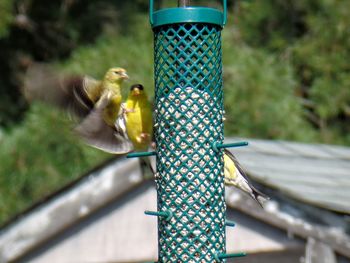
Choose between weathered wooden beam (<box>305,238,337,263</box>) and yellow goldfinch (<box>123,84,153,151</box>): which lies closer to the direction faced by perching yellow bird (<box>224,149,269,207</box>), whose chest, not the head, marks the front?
the yellow goldfinch

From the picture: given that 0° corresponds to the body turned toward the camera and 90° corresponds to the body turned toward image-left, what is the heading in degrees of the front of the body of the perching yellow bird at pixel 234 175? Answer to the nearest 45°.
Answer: approximately 90°

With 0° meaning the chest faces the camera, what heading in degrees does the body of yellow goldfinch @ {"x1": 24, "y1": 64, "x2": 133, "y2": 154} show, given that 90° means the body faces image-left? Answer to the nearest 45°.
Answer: approximately 270°

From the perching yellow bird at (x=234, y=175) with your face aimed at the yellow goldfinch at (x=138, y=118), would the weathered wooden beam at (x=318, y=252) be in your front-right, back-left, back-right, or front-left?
back-right

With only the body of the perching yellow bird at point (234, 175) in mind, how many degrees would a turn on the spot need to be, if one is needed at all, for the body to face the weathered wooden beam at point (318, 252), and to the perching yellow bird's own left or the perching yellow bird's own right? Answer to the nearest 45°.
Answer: approximately 135° to the perching yellow bird's own right

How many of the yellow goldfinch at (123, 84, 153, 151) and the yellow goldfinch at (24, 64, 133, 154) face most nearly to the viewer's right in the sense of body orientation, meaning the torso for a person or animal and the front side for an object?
1
